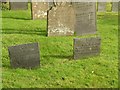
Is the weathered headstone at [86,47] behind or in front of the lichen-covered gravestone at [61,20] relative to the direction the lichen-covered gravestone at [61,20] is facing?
in front

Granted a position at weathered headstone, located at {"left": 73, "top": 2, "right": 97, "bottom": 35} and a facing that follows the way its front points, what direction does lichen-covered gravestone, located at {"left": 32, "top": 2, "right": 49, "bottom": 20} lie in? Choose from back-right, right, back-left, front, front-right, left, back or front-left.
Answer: back-right

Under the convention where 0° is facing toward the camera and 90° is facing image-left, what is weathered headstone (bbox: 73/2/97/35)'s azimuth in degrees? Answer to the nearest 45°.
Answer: approximately 0°

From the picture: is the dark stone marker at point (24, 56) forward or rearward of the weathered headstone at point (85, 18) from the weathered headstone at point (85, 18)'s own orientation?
forward

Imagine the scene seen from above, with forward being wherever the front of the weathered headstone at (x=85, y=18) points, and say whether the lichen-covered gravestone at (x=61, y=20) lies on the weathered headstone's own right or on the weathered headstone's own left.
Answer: on the weathered headstone's own right

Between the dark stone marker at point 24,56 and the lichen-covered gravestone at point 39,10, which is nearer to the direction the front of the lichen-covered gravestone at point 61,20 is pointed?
the dark stone marker

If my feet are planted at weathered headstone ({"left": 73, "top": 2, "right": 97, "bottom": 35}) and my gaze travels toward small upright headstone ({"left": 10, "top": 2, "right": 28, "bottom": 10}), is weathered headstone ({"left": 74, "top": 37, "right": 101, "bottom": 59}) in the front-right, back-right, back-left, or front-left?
back-left

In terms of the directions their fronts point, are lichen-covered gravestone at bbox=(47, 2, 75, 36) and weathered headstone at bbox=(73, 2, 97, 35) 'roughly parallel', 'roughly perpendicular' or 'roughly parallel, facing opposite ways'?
roughly parallel

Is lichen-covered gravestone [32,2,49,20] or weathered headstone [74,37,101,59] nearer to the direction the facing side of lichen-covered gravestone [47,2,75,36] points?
the weathered headstone

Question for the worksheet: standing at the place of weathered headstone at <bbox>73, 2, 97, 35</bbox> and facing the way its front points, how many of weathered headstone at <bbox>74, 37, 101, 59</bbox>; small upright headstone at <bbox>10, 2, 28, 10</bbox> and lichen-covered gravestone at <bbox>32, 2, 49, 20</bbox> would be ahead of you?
1

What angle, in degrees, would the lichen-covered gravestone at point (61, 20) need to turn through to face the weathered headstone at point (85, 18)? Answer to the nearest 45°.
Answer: approximately 135° to its left

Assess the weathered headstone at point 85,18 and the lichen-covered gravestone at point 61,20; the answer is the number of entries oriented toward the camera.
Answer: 2

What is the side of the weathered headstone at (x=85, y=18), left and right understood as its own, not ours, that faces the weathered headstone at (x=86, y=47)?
front

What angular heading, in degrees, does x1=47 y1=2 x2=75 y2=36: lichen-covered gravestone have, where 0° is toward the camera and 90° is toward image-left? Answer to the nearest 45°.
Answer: approximately 0°
